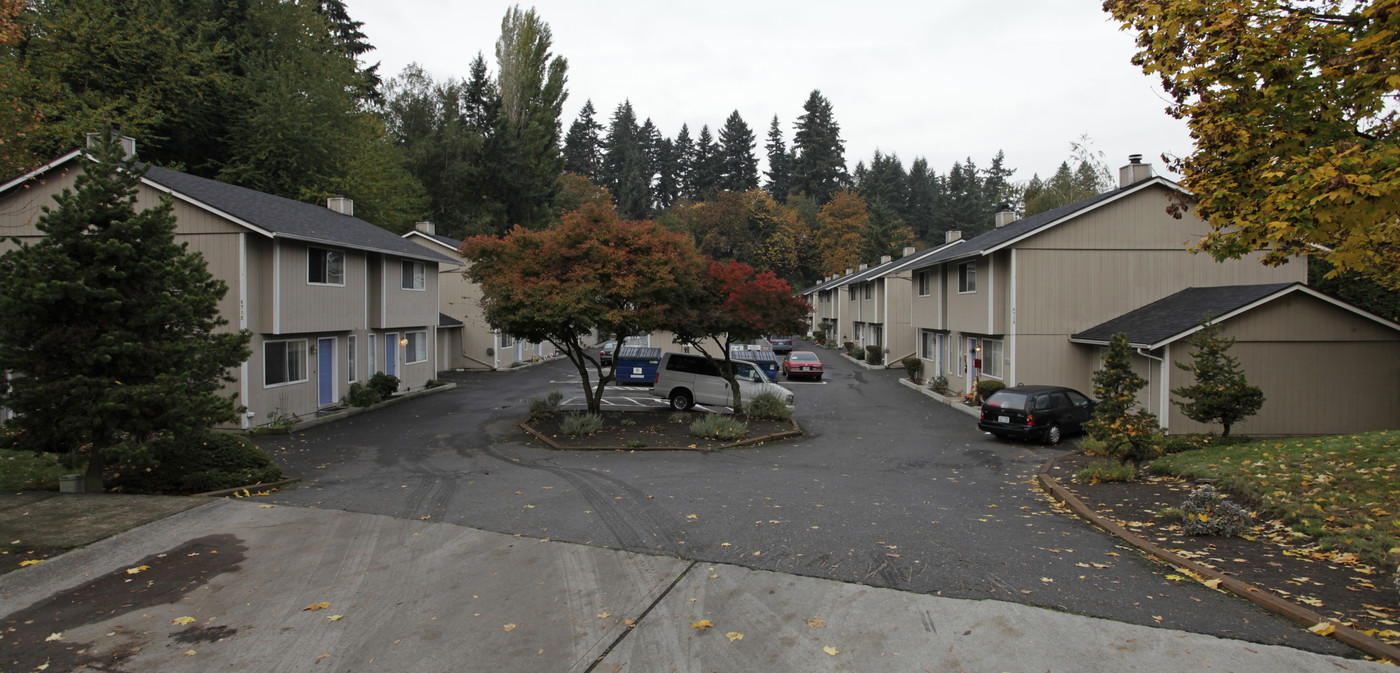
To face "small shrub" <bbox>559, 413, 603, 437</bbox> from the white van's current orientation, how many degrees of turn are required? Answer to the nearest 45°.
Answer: approximately 135° to its right

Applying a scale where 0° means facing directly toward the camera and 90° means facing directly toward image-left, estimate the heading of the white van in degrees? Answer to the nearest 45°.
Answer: approximately 270°

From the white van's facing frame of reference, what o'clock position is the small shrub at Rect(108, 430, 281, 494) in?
The small shrub is roughly at 4 o'clock from the white van.

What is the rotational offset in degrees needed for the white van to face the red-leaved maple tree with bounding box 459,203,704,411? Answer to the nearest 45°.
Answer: approximately 135° to its right

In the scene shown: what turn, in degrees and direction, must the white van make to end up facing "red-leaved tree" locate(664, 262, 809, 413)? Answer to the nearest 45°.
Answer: approximately 45° to its right

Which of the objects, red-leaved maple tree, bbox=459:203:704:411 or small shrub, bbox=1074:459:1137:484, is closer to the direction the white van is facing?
the small shrub

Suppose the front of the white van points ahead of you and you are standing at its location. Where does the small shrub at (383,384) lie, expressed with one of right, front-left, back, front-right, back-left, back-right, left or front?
back

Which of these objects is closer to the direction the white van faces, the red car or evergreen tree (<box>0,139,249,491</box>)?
the red car

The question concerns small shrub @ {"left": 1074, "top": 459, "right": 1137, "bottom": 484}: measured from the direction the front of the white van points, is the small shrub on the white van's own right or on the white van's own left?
on the white van's own right

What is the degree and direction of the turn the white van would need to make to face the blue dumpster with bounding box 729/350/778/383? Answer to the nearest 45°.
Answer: approximately 90° to its left

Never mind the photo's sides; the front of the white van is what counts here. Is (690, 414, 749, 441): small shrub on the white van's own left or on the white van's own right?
on the white van's own right

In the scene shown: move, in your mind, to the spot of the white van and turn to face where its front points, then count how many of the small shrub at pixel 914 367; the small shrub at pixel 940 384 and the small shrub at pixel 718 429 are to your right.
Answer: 1

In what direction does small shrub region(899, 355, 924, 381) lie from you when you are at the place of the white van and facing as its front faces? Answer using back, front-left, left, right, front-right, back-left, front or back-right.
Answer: front-left

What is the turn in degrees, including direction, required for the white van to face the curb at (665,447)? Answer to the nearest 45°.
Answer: approximately 90° to its right
